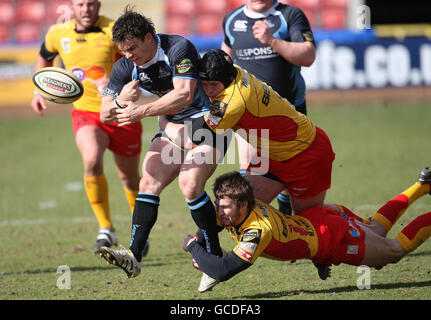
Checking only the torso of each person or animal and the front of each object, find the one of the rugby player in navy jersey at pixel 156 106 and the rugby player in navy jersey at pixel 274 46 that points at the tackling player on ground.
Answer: the rugby player in navy jersey at pixel 274 46

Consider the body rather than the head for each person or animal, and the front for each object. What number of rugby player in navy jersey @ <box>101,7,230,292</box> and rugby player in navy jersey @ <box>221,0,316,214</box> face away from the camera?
0

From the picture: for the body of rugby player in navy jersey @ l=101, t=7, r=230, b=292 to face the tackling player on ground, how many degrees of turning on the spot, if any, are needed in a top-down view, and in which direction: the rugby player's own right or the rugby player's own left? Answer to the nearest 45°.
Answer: approximately 90° to the rugby player's own left

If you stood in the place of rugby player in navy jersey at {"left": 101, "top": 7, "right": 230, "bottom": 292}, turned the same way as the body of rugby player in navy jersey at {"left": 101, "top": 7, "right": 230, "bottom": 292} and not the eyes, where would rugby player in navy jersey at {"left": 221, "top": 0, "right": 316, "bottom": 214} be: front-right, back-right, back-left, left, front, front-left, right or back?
back

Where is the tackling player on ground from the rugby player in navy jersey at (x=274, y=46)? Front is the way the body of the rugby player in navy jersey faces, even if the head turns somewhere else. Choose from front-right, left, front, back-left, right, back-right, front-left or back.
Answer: front

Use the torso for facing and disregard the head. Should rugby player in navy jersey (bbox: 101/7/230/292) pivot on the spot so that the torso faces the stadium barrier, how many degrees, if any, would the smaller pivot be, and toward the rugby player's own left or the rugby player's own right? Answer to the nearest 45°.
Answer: approximately 180°

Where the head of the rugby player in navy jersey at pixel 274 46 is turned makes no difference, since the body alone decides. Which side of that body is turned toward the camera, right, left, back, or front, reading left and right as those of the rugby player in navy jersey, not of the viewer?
front

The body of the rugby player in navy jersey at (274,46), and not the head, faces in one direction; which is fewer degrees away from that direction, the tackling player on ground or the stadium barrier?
the tackling player on ground

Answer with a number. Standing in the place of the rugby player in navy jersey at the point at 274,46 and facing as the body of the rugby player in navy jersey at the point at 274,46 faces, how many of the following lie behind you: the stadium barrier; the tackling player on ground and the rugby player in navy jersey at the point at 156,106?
1

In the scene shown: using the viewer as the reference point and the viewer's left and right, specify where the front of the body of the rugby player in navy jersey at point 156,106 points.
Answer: facing the viewer and to the left of the viewer

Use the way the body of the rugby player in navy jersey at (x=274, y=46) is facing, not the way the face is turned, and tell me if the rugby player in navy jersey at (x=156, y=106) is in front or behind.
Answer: in front
